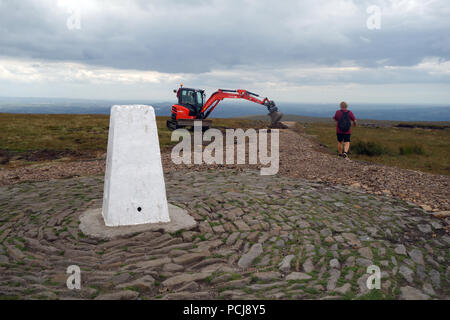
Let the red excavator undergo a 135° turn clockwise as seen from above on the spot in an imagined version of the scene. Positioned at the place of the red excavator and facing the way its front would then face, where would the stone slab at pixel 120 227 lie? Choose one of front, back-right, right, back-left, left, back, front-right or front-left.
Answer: front-left

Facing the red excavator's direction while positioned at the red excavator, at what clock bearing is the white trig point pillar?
The white trig point pillar is roughly at 3 o'clock from the red excavator.

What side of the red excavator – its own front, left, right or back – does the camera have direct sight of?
right
